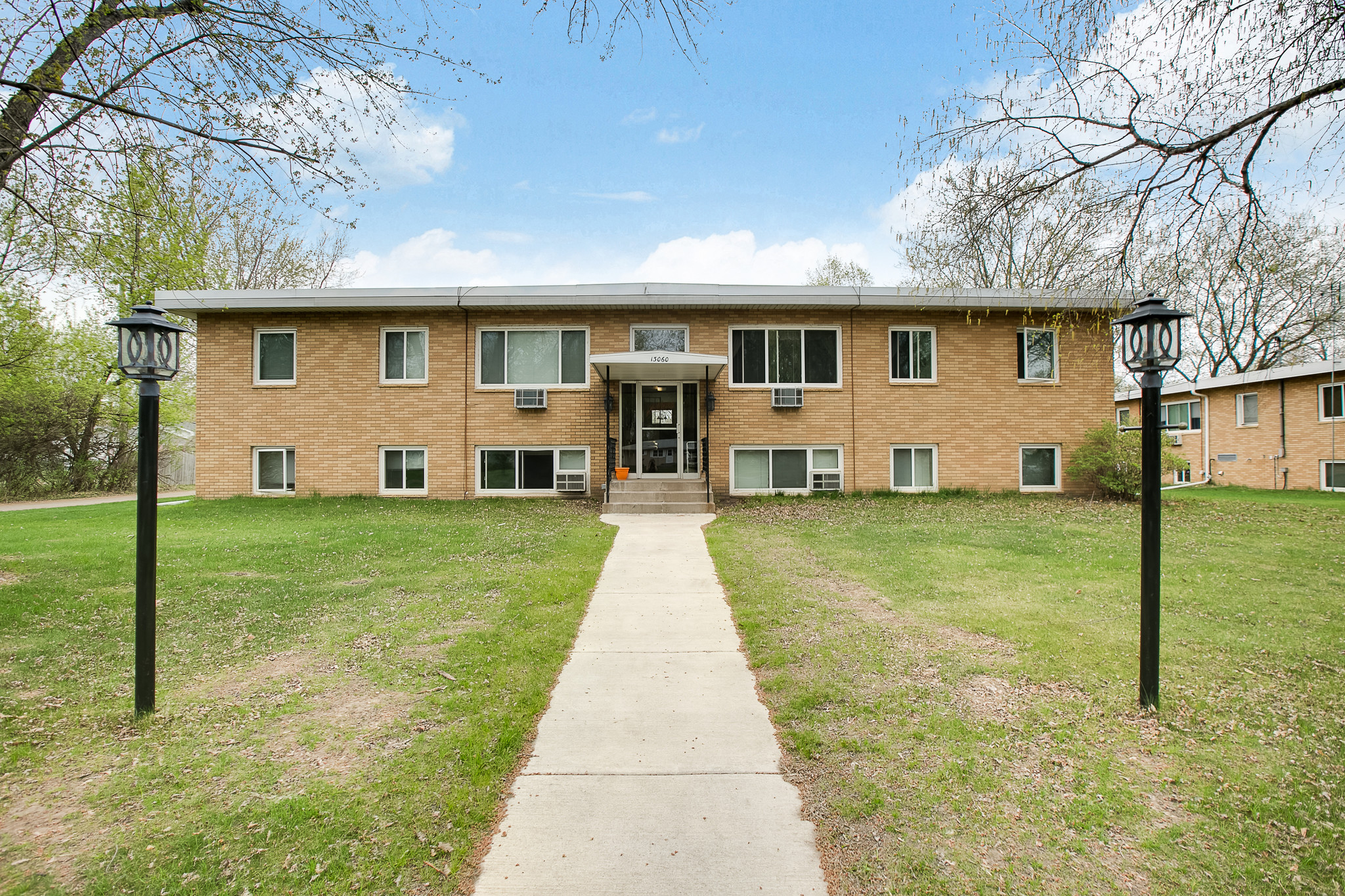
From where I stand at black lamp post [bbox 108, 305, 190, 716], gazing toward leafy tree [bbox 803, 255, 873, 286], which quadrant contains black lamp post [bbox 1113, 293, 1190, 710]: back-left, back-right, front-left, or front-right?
front-right

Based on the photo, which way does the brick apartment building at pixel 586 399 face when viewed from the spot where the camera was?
facing the viewer

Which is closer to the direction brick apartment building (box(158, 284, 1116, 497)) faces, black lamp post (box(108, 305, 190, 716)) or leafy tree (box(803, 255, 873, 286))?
the black lamp post

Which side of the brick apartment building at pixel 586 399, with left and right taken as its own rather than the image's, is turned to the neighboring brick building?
left

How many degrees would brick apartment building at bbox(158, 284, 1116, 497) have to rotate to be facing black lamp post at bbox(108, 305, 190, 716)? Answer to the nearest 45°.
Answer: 0° — it already faces it

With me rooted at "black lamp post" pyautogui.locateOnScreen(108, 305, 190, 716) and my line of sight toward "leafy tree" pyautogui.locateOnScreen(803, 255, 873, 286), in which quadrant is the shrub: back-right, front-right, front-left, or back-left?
front-right

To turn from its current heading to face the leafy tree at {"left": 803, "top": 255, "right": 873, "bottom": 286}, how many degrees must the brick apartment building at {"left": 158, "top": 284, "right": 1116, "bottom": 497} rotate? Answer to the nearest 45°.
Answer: approximately 135° to its left

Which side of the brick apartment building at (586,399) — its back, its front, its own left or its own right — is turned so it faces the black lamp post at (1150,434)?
front

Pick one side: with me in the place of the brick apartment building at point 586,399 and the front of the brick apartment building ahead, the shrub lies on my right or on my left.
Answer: on my left
